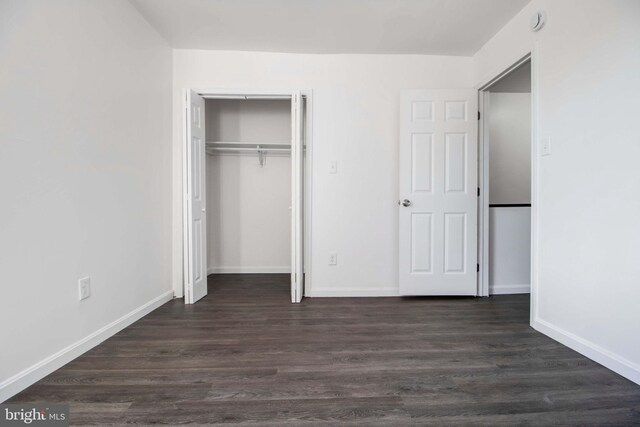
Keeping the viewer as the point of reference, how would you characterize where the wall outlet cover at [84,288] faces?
facing the viewer and to the right of the viewer

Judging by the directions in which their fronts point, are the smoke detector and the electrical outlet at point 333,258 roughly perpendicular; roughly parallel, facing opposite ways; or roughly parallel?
roughly perpendicular

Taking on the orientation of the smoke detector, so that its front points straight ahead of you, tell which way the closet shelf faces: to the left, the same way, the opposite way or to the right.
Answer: to the left

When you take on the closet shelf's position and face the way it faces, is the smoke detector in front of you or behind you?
in front

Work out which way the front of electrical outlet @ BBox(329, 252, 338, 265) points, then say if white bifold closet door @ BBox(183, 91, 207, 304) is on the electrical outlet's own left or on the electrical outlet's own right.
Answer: on the electrical outlet's own right

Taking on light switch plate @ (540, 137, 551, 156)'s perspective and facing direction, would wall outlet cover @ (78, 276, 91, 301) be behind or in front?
in front

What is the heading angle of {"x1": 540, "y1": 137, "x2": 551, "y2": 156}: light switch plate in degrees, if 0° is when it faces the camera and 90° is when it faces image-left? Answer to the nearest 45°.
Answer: approximately 45°

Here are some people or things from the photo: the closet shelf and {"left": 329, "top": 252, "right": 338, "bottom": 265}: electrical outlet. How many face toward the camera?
2

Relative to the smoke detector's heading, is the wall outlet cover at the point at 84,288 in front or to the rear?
in front

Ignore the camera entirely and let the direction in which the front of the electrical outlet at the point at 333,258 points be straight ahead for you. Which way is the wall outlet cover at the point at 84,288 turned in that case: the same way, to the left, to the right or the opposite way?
to the left

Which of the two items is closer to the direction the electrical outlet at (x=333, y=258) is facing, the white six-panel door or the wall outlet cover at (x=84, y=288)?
the wall outlet cover
